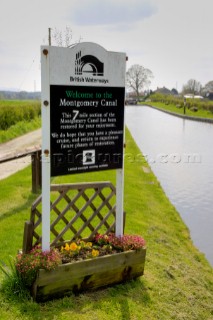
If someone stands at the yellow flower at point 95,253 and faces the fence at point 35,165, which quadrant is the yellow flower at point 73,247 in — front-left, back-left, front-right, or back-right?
front-left

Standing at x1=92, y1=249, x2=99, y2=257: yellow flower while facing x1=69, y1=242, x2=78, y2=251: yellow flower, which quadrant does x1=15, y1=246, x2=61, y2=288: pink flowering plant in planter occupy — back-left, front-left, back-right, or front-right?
front-left

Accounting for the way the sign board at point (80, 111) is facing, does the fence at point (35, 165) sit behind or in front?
behind

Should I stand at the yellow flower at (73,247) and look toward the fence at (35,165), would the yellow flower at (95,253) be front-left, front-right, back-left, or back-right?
back-right

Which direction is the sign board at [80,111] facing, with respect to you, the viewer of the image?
facing the viewer and to the right of the viewer
